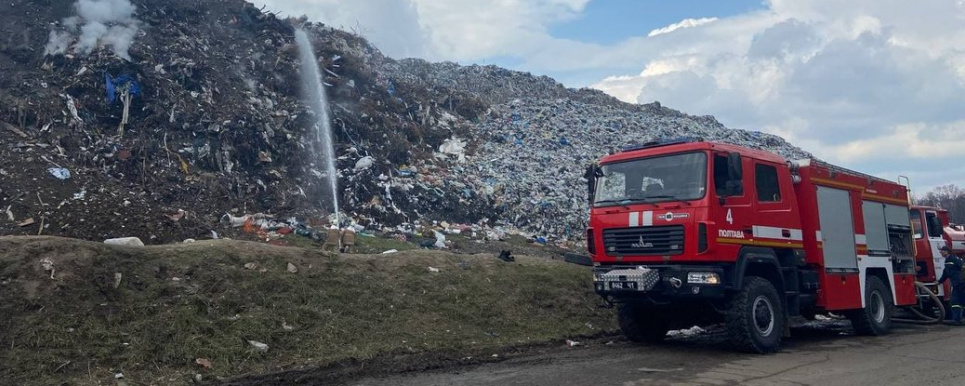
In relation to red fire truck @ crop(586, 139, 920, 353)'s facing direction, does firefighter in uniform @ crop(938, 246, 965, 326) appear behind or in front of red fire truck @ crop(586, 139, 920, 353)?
behind

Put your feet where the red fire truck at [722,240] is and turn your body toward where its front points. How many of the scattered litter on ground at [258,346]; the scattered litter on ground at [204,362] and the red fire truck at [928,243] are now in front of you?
2

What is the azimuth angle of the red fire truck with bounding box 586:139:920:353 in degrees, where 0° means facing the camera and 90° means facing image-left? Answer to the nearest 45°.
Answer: approximately 45°

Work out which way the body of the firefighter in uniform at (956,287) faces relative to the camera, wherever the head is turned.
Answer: to the viewer's left
